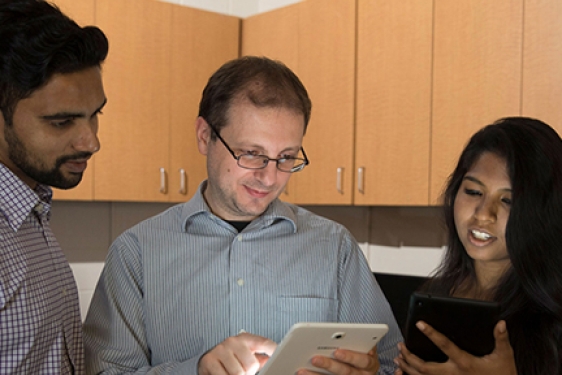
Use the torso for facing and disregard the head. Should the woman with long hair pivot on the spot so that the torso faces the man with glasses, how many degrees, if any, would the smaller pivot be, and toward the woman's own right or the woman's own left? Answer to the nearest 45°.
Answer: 0° — they already face them

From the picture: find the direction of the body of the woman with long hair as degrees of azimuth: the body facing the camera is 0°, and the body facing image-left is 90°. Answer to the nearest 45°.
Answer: approximately 45°

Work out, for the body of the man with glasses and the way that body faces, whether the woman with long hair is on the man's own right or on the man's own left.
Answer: on the man's own left

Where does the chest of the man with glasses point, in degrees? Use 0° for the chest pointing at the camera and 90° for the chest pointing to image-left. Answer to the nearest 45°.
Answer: approximately 0°
